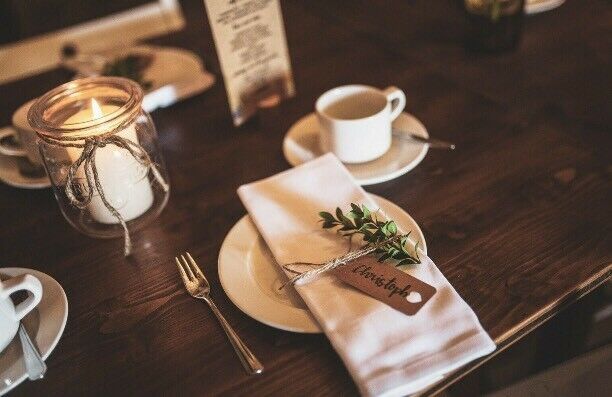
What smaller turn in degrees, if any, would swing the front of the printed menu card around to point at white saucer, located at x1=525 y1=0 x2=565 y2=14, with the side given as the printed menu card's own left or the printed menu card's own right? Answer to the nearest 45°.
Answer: approximately 90° to the printed menu card's own left

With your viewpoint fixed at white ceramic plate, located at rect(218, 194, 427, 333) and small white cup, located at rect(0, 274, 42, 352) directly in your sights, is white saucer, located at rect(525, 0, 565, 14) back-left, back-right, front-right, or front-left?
back-right

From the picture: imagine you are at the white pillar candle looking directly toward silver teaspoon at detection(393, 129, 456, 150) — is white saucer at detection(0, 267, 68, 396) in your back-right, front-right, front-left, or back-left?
back-right

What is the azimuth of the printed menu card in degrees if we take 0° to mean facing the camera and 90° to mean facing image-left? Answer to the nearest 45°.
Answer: approximately 0°
